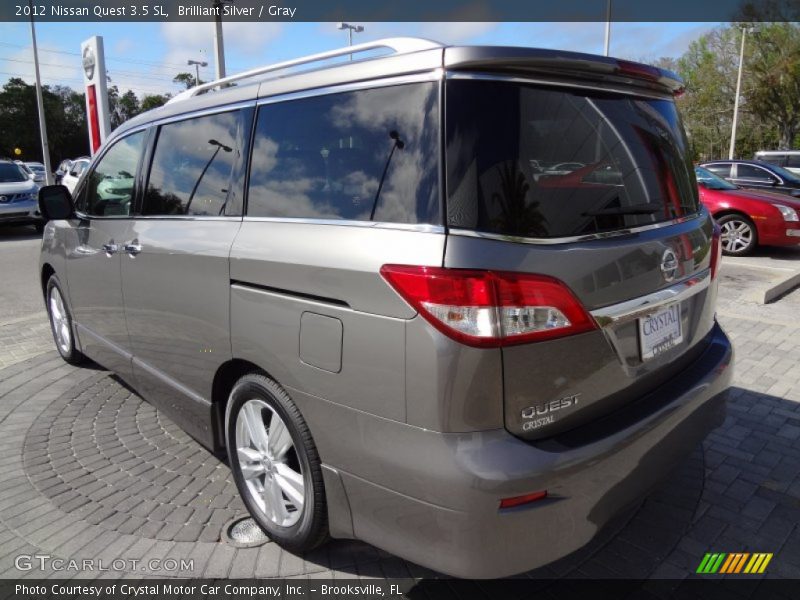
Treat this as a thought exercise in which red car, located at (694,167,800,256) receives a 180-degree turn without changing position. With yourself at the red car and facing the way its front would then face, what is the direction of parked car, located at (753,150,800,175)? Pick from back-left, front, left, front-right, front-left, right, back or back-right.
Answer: front-right

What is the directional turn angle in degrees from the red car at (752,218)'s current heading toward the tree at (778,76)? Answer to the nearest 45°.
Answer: approximately 135° to its left

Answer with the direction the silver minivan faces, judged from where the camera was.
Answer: facing away from the viewer and to the left of the viewer

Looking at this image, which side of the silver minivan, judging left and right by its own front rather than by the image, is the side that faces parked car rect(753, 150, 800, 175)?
right

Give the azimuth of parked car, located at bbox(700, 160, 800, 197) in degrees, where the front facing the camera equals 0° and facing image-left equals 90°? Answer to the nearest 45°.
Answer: approximately 315°

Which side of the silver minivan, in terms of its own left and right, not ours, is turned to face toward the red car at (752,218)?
right

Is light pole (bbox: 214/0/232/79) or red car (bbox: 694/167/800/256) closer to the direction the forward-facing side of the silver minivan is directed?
the light pole

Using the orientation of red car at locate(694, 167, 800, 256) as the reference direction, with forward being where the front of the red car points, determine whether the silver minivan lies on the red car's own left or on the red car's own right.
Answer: on the red car's own right
